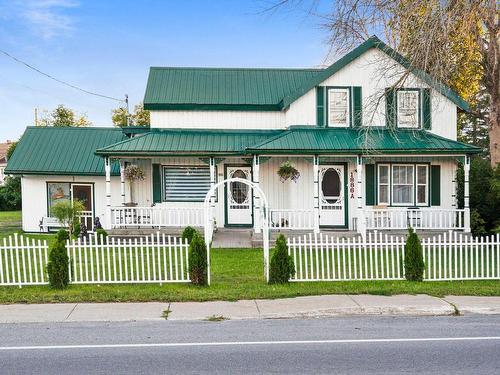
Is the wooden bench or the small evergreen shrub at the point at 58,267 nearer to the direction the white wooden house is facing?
the small evergreen shrub

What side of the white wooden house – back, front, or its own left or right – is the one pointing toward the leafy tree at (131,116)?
back

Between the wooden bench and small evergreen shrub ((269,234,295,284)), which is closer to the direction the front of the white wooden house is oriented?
the small evergreen shrub

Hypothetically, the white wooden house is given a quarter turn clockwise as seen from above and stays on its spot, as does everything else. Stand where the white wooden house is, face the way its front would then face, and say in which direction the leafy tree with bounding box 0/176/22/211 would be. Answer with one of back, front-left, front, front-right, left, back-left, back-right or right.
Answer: front-right

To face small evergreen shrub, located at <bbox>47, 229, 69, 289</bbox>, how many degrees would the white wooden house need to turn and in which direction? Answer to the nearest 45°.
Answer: approximately 45° to its right

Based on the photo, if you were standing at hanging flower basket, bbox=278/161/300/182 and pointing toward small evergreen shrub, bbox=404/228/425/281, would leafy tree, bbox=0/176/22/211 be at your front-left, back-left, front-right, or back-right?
back-right

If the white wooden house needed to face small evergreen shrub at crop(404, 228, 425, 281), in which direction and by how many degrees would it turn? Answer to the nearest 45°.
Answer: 0° — it already faces it

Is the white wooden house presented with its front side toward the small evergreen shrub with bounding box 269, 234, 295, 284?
yes

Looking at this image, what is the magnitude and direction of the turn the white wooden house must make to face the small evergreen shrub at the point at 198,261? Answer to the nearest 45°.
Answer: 0° — it already faces it

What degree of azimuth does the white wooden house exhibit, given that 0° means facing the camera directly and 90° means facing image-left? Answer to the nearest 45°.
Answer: approximately 0°
